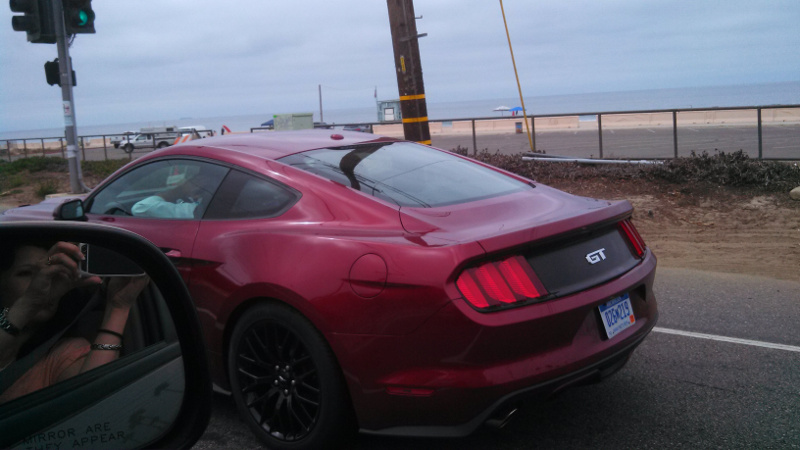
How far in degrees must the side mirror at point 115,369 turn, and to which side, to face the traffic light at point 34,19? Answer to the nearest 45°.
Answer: approximately 180°

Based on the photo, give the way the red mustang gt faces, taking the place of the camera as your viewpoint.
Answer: facing away from the viewer and to the left of the viewer

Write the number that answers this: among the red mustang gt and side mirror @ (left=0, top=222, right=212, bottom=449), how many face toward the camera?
1

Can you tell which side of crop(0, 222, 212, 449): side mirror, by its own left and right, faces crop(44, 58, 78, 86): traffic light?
back

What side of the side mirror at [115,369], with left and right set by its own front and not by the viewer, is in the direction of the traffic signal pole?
back

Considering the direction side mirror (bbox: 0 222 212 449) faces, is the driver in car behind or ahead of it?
behind

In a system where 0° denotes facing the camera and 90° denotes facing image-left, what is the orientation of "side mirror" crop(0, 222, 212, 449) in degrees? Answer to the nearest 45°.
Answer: approximately 0°
